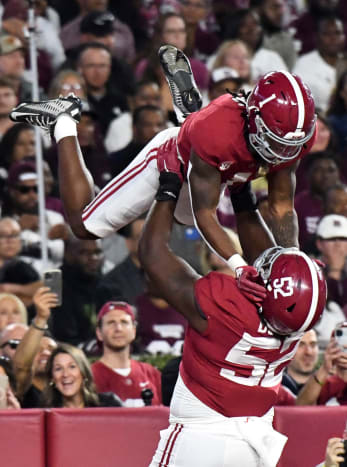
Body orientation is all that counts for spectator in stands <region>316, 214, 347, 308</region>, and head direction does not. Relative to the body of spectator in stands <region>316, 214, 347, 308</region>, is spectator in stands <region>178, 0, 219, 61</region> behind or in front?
behind

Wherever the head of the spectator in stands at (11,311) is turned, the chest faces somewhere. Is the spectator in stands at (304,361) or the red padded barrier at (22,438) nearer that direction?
the red padded barrier

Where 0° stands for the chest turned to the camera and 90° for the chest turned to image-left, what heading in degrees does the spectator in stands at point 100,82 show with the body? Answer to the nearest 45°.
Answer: approximately 0°

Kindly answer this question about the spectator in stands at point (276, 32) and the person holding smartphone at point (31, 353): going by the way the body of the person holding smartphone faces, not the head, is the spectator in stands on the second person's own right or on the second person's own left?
on the second person's own left
